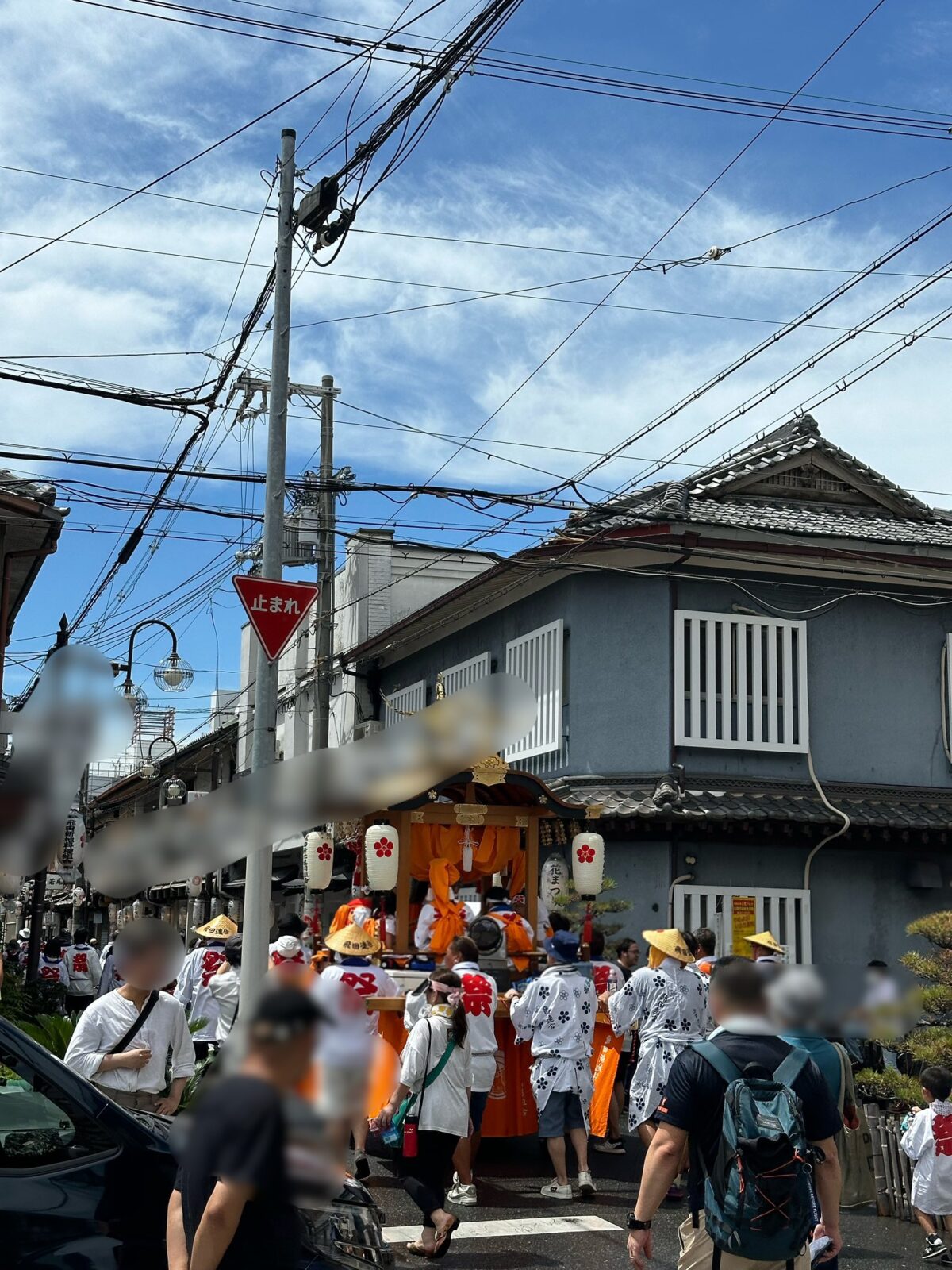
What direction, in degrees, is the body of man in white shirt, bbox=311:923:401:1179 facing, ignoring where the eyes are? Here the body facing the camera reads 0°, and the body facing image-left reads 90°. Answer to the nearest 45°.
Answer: approximately 180°

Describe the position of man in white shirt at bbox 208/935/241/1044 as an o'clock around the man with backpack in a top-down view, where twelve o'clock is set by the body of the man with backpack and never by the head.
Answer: The man in white shirt is roughly at 11 o'clock from the man with backpack.

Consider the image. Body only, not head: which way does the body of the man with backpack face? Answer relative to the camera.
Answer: away from the camera

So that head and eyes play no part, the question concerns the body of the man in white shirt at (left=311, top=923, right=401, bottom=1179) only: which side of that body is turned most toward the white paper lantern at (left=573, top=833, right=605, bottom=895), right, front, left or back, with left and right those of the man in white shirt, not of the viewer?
front

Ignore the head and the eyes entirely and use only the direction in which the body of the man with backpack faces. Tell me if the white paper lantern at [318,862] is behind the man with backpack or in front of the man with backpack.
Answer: in front

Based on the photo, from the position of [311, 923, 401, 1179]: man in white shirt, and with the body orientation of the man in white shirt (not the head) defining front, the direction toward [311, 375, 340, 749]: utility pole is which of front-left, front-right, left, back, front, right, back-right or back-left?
front

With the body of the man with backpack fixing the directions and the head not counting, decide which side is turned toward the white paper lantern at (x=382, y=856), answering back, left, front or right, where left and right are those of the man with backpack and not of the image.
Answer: front

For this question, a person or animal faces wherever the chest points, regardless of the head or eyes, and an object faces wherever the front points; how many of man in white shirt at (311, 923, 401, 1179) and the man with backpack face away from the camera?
2

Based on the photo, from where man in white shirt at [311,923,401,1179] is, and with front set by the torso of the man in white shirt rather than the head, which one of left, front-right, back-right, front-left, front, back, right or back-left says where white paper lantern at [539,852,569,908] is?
front

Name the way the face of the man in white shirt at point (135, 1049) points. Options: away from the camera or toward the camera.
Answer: toward the camera
